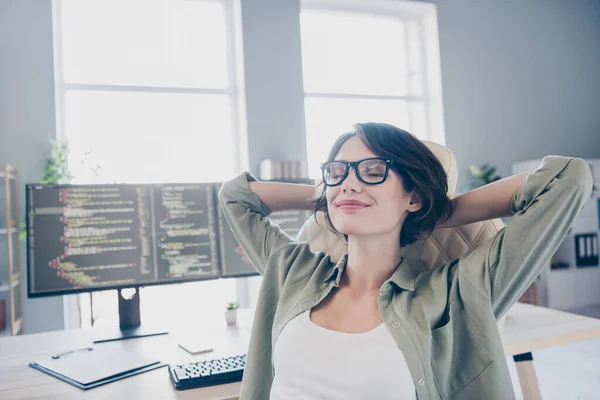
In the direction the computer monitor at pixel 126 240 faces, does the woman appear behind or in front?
in front

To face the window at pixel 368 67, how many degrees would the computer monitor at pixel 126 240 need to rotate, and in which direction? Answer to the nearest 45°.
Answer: approximately 90° to its left

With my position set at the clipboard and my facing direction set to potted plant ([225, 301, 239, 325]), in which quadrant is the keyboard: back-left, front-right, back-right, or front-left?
front-right

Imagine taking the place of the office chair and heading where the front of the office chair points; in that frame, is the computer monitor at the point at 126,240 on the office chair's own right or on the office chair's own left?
on the office chair's own right

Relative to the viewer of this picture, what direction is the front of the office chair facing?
facing the viewer and to the left of the viewer

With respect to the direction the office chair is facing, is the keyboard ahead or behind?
ahead

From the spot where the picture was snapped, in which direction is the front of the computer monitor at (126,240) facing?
facing the viewer and to the right of the viewer

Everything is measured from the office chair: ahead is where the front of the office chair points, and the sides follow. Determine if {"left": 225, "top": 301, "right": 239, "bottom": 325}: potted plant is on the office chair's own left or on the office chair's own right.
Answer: on the office chair's own right

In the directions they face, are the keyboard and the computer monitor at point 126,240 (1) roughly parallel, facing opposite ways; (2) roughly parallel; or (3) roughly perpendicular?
roughly parallel

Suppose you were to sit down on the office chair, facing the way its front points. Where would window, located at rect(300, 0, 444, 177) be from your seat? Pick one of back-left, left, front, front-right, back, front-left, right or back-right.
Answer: back-right

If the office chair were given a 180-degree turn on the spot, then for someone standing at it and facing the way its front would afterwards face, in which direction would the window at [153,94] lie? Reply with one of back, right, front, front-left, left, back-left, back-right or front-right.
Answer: left

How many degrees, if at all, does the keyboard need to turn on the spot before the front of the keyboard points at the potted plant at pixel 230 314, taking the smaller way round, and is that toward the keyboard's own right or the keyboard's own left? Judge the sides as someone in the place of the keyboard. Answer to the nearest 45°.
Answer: approximately 135° to the keyboard's own left
